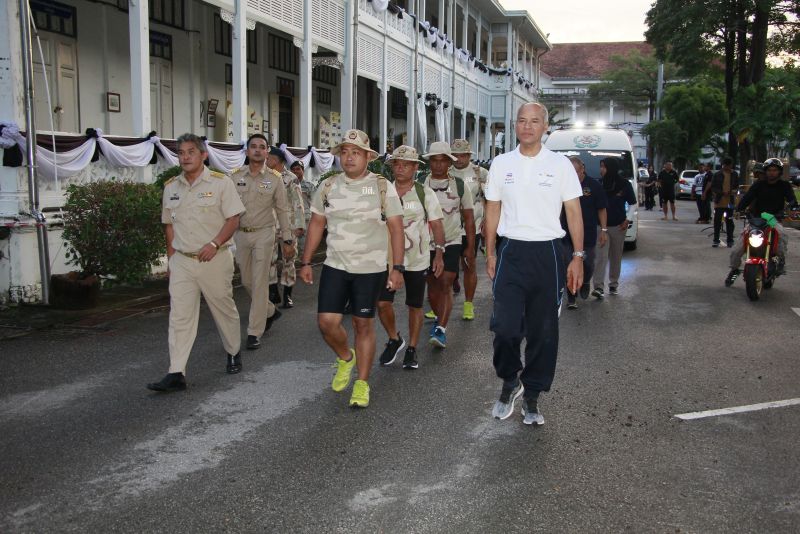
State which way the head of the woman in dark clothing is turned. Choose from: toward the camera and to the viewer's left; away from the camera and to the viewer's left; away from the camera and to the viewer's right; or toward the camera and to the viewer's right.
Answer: toward the camera and to the viewer's left

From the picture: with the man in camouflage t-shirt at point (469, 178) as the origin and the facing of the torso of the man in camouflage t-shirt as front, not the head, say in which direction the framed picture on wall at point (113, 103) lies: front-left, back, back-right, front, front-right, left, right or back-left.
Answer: back-right

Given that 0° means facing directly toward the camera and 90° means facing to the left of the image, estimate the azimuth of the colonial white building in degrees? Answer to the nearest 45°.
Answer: approximately 315°

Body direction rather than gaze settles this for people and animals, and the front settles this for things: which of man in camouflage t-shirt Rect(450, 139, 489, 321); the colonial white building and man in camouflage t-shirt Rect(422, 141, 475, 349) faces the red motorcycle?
the colonial white building

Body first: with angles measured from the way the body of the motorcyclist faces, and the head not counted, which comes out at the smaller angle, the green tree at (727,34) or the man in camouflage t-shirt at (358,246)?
the man in camouflage t-shirt

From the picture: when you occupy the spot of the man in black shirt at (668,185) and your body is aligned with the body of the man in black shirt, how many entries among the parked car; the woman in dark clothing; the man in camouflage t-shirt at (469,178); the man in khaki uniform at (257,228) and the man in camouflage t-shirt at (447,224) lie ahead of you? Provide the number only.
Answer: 4

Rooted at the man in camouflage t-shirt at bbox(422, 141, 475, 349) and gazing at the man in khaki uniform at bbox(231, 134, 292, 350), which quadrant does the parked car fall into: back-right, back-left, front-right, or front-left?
back-right

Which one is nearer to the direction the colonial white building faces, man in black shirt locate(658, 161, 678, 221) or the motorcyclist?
the motorcyclist

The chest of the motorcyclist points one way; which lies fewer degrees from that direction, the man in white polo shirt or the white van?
the man in white polo shirt

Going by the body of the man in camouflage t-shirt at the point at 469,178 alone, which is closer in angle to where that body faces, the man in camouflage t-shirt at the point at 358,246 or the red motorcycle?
the man in camouflage t-shirt

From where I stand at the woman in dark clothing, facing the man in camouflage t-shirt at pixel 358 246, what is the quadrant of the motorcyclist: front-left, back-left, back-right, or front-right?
back-left

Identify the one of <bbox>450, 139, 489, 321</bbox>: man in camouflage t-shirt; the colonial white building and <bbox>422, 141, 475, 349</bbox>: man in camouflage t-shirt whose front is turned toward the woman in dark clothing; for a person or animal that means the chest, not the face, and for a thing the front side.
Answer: the colonial white building

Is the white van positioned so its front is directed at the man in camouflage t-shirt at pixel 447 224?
yes

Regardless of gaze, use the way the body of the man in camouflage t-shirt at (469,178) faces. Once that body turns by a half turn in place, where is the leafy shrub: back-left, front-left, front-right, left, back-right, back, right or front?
left

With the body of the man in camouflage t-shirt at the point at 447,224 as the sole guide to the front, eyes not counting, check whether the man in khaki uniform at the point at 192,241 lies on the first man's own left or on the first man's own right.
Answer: on the first man's own right
